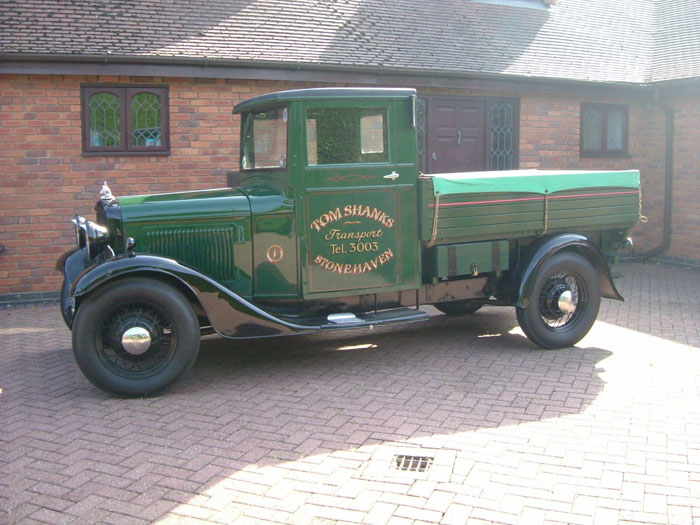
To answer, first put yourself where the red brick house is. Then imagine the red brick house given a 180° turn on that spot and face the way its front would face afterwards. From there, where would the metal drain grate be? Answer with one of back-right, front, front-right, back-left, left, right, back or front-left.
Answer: back

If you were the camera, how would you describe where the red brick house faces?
facing the viewer

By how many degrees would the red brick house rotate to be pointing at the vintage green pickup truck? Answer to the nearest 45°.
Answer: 0° — it already faces it
